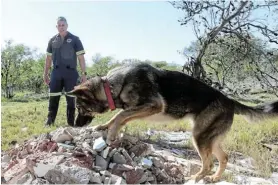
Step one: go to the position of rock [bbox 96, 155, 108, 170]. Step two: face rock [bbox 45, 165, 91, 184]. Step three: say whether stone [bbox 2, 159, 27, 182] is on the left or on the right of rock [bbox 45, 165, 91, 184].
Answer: right

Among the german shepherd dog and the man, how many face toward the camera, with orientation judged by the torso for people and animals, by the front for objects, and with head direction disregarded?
1

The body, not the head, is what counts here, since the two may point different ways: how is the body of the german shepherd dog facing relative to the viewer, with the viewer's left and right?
facing to the left of the viewer

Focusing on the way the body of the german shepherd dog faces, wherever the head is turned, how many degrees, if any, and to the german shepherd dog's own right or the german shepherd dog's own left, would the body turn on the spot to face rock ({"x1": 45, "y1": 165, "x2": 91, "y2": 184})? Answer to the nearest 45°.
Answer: approximately 45° to the german shepherd dog's own left

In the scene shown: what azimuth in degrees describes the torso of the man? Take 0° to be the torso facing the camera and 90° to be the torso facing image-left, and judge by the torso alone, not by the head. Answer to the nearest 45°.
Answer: approximately 0°

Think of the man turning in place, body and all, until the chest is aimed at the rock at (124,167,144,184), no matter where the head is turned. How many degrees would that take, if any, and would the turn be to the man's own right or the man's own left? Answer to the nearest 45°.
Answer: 0° — they already face it

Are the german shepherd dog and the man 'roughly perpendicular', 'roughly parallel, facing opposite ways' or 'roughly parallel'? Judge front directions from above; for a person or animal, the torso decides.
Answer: roughly perpendicular

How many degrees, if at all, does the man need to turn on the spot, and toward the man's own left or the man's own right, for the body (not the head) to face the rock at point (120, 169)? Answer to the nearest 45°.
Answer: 0° — they already face it
